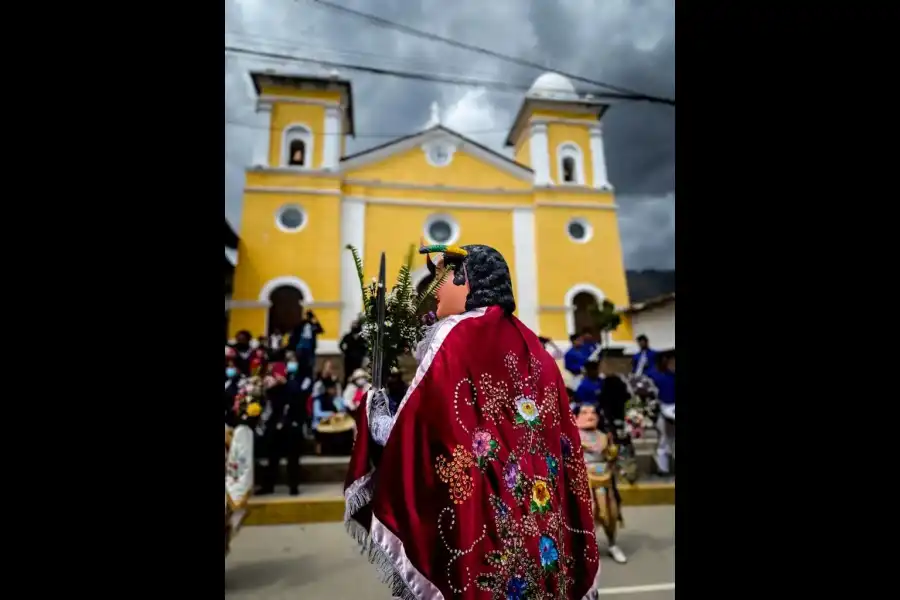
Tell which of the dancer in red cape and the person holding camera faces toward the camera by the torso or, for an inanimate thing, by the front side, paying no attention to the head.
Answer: the person holding camera

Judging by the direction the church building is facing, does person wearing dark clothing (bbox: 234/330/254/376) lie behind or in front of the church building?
in front

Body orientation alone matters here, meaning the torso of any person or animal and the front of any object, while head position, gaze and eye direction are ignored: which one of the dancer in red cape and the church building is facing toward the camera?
the church building

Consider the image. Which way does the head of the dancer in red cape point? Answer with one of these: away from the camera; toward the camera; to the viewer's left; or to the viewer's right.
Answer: to the viewer's left

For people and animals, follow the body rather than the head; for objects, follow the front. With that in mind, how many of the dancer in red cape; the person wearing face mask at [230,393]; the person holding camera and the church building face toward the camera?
3

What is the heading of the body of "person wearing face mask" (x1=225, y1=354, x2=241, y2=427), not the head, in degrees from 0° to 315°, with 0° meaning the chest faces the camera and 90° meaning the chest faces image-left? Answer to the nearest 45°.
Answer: approximately 0°

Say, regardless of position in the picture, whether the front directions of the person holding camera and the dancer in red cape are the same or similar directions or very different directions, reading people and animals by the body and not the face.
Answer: very different directions

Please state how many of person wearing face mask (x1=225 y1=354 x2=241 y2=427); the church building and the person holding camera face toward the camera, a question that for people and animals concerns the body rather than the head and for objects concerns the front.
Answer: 3

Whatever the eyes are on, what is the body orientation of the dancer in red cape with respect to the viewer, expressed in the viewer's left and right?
facing away from the viewer and to the left of the viewer

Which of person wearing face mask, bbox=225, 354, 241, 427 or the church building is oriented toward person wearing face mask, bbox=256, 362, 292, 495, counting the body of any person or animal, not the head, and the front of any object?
the church building

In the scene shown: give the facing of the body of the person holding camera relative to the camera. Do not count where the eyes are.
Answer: toward the camera

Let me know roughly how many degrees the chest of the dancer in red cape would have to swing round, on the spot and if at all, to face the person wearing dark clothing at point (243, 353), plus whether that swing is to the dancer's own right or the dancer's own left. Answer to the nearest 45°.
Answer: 0° — they already face them

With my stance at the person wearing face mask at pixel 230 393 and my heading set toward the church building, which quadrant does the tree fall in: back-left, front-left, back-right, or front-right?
front-right

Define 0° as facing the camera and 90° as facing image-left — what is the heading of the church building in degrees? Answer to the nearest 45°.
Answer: approximately 0°

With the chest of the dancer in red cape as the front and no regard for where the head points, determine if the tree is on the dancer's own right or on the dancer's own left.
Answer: on the dancer's own right
